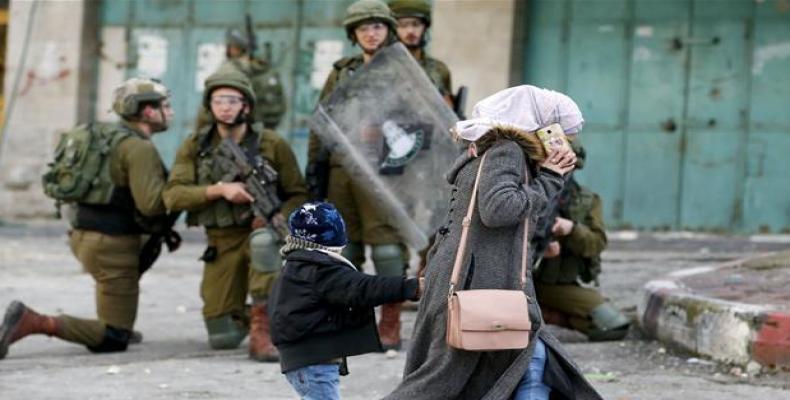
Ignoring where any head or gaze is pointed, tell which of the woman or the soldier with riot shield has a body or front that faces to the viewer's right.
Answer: the woman

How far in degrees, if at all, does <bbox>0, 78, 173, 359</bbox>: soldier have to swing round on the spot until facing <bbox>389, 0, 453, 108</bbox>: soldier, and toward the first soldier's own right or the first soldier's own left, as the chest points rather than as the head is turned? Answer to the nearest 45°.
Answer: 0° — they already face them

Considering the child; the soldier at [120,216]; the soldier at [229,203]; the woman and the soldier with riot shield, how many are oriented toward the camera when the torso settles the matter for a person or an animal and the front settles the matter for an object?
2

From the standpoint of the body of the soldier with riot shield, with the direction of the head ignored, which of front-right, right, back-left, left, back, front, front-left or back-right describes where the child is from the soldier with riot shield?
front

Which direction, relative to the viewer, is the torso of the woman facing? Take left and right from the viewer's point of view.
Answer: facing to the right of the viewer

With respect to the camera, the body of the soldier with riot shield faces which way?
toward the camera

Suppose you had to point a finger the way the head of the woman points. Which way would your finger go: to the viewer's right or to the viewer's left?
to the viewer's right

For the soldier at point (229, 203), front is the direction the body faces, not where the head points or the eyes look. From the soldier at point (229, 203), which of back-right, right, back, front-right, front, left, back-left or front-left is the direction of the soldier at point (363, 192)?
left

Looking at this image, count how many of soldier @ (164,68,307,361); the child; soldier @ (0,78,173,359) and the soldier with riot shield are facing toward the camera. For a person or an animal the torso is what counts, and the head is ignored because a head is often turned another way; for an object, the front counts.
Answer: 2

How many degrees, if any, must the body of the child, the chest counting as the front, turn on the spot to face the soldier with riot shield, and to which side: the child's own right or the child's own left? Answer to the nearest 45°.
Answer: approximately 45° to the child's own left

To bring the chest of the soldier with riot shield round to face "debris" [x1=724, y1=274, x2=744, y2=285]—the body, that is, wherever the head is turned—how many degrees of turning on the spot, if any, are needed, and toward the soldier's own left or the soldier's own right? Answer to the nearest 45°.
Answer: approximately 90° to the soldier's own left

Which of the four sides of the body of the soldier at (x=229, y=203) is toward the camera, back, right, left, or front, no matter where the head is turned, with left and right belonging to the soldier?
front
